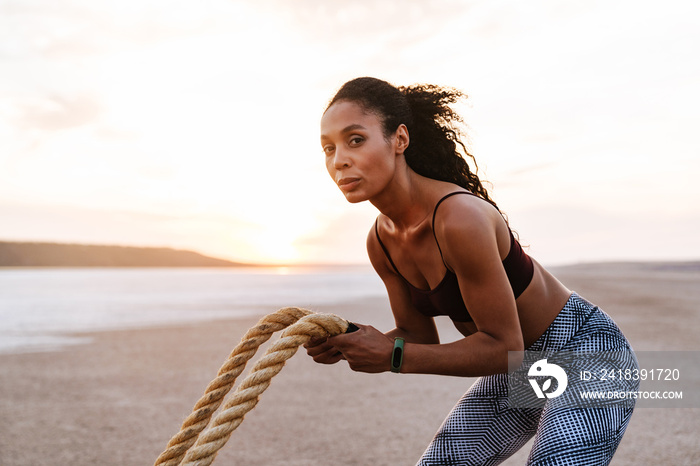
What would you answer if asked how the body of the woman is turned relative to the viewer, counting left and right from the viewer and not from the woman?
facing the viewer and to the left of the viewer
